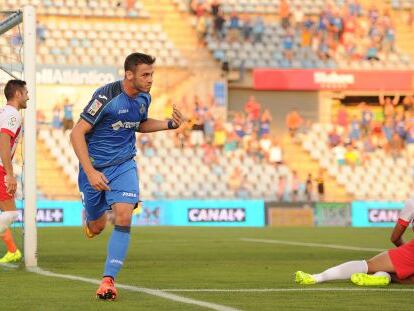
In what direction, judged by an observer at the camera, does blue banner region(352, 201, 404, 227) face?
facing the viewer

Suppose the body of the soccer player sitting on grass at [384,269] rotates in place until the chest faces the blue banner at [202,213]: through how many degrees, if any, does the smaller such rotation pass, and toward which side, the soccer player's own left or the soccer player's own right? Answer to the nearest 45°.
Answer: approximately 90° to the soccer player's own right

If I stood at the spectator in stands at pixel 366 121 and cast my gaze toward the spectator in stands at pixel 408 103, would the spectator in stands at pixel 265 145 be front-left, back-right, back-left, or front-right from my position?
back-left

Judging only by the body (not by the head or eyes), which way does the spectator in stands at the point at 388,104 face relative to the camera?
toward the camera

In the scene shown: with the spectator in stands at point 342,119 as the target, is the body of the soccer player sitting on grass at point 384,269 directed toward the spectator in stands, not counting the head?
no

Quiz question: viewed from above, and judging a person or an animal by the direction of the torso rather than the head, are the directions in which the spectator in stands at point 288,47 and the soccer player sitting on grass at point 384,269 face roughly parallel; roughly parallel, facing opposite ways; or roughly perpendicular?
roughly perpendicular

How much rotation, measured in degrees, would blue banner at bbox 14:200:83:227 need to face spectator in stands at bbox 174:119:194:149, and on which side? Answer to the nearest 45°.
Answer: approximately 135° to its left

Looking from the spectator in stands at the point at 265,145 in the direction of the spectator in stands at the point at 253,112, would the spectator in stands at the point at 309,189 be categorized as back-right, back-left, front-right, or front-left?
back-right

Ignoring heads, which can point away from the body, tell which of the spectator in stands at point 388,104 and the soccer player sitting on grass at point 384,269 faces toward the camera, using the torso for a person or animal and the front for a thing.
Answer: the spectator in stands

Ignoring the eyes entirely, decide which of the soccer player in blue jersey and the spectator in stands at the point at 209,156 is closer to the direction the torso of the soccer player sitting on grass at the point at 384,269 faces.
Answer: the soccer player in blue jersey

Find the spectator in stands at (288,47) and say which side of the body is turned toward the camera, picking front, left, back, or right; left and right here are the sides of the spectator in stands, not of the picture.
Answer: front

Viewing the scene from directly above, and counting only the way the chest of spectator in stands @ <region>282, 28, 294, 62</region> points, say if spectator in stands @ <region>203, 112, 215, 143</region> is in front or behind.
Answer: in front

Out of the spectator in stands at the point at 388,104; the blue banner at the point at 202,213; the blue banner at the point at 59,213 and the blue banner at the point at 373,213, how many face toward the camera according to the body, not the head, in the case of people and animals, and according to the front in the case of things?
4
